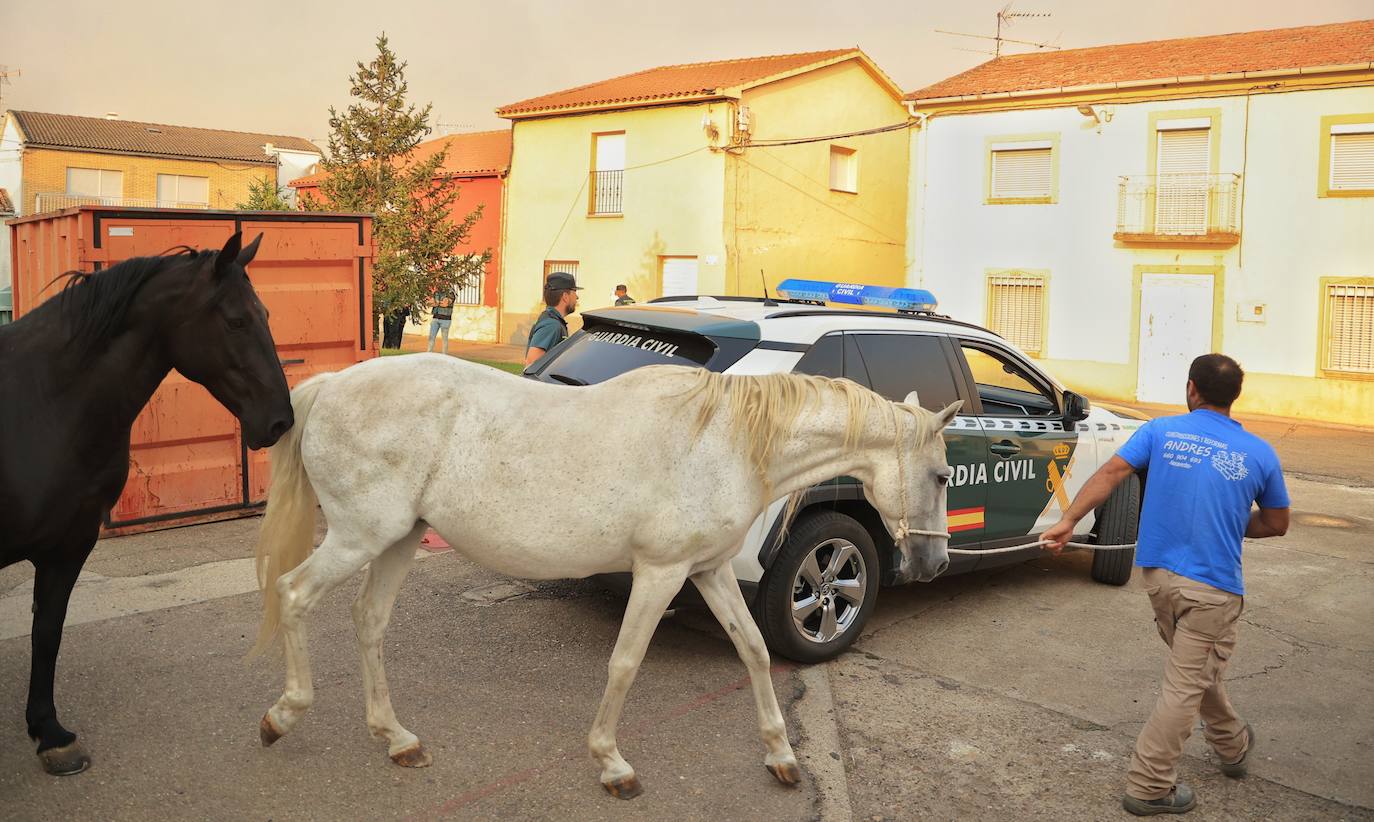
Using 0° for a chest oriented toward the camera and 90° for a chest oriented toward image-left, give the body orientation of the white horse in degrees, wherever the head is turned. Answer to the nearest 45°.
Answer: approximately 270°

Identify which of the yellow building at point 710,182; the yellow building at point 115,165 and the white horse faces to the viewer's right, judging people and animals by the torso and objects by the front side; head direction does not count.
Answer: the white horse

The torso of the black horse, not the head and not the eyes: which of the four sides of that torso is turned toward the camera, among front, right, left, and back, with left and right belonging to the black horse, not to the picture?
right

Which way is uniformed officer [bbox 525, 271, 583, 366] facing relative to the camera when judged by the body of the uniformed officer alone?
to the viewer's right

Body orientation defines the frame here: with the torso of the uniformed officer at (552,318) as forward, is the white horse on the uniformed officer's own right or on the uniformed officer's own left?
on the uniformed officer's own right

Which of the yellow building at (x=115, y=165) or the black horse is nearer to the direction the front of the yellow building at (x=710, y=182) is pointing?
the black horse

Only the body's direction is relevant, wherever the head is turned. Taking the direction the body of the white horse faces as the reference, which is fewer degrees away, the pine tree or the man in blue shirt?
the man in blue shirt

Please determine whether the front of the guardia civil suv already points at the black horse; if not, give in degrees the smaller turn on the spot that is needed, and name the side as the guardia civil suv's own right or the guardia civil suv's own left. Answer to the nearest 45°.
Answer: approximately 180°

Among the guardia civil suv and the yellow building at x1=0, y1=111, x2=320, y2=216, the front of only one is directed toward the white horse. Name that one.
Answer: the yellow building

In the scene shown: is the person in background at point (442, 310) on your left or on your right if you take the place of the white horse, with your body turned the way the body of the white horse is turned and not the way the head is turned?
on your left

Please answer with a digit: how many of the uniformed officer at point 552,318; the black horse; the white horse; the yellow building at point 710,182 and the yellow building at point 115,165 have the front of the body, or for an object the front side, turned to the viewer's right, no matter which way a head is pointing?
3

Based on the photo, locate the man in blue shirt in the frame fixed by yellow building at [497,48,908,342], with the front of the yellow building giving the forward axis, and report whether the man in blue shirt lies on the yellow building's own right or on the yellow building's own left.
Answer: on the yellow building's own left

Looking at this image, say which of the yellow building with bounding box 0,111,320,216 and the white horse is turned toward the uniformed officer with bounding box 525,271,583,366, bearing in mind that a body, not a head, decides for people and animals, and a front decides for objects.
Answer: the yellow building

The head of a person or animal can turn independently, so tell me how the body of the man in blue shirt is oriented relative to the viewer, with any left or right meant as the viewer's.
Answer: facing away from the viewer and to the right of the viewer
